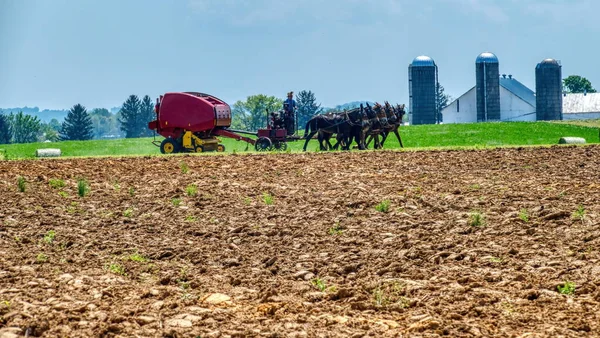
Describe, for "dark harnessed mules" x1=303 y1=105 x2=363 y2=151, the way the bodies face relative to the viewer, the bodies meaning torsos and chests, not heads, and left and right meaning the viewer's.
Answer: facing to the right of the viewer

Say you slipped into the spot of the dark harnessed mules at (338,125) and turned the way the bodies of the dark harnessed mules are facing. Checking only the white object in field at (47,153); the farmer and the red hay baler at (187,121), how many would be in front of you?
0

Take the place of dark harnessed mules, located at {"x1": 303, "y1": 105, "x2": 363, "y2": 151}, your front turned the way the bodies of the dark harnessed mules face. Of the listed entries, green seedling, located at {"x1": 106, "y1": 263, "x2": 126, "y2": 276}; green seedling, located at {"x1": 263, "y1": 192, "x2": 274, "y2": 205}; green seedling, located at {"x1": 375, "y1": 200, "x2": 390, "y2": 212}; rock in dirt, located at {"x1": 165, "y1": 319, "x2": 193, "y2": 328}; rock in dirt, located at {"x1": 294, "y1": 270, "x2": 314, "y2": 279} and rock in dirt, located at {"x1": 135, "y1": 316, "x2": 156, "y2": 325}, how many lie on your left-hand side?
0

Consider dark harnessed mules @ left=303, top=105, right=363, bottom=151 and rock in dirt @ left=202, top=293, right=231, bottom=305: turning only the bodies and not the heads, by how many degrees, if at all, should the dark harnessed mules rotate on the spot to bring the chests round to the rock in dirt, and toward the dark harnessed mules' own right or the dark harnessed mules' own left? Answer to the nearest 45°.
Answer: approximately 90° to the dark harnessed mules' own right

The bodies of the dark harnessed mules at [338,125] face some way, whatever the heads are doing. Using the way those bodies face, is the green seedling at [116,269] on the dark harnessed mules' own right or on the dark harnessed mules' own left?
on the dark harnessed mules' own right

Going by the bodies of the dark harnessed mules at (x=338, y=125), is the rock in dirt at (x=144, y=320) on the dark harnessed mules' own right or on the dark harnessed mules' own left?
on the dark harnessed mules' own right

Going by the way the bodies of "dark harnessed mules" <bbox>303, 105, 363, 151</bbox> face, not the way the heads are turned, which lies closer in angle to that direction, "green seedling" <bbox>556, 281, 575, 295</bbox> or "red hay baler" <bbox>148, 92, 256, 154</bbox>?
the green seedling

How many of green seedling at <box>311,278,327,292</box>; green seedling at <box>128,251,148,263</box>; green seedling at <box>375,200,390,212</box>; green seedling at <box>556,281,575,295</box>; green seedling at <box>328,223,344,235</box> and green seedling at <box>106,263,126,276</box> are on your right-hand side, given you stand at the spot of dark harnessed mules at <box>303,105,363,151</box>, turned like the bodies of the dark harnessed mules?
6

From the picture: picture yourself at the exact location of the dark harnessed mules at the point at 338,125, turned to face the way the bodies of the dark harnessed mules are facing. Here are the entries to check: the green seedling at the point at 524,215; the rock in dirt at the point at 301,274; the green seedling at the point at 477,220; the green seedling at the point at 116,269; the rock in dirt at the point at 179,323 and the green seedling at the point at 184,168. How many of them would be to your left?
0

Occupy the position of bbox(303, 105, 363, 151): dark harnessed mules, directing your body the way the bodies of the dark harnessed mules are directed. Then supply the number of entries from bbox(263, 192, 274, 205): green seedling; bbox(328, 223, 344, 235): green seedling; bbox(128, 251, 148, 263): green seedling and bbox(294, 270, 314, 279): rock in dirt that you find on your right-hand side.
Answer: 4

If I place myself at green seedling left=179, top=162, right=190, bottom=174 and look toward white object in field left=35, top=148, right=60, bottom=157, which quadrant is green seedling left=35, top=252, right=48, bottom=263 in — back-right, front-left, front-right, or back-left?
back-left

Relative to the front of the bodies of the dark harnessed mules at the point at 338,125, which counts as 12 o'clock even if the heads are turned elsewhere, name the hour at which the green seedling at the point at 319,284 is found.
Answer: The green seedling is roughly at 3 o'clock from the dark harnessed mules.

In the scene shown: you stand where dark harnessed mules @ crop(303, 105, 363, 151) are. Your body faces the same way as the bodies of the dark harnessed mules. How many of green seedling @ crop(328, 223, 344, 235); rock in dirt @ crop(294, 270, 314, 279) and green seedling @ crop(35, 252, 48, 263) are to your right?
3

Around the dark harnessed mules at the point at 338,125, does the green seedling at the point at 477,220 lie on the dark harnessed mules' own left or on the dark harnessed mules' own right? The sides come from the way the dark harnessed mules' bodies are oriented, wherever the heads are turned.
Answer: on the dark harnessed mules' own right

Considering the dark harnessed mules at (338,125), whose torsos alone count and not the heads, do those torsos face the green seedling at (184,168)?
no

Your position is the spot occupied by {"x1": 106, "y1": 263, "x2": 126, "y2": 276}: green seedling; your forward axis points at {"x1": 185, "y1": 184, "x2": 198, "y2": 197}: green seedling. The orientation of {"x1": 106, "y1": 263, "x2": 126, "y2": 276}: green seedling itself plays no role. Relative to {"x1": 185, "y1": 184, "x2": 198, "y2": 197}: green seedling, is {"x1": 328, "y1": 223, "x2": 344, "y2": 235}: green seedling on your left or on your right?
right

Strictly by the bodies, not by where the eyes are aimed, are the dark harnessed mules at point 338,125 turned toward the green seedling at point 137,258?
no

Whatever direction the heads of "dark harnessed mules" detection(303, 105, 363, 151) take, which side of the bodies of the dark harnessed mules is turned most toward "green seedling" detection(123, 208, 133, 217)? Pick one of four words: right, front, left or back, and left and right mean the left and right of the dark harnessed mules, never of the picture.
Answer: right

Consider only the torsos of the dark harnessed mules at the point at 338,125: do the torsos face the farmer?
no

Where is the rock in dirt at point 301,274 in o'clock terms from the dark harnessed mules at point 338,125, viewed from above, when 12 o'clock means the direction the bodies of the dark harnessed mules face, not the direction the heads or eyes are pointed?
The rock in dirt is roughly at 3 o'clock from the dark harnessed mules.

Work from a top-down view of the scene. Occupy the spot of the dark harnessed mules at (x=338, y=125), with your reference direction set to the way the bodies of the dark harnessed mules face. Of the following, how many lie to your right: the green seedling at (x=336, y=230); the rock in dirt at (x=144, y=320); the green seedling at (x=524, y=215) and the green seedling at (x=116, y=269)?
4
